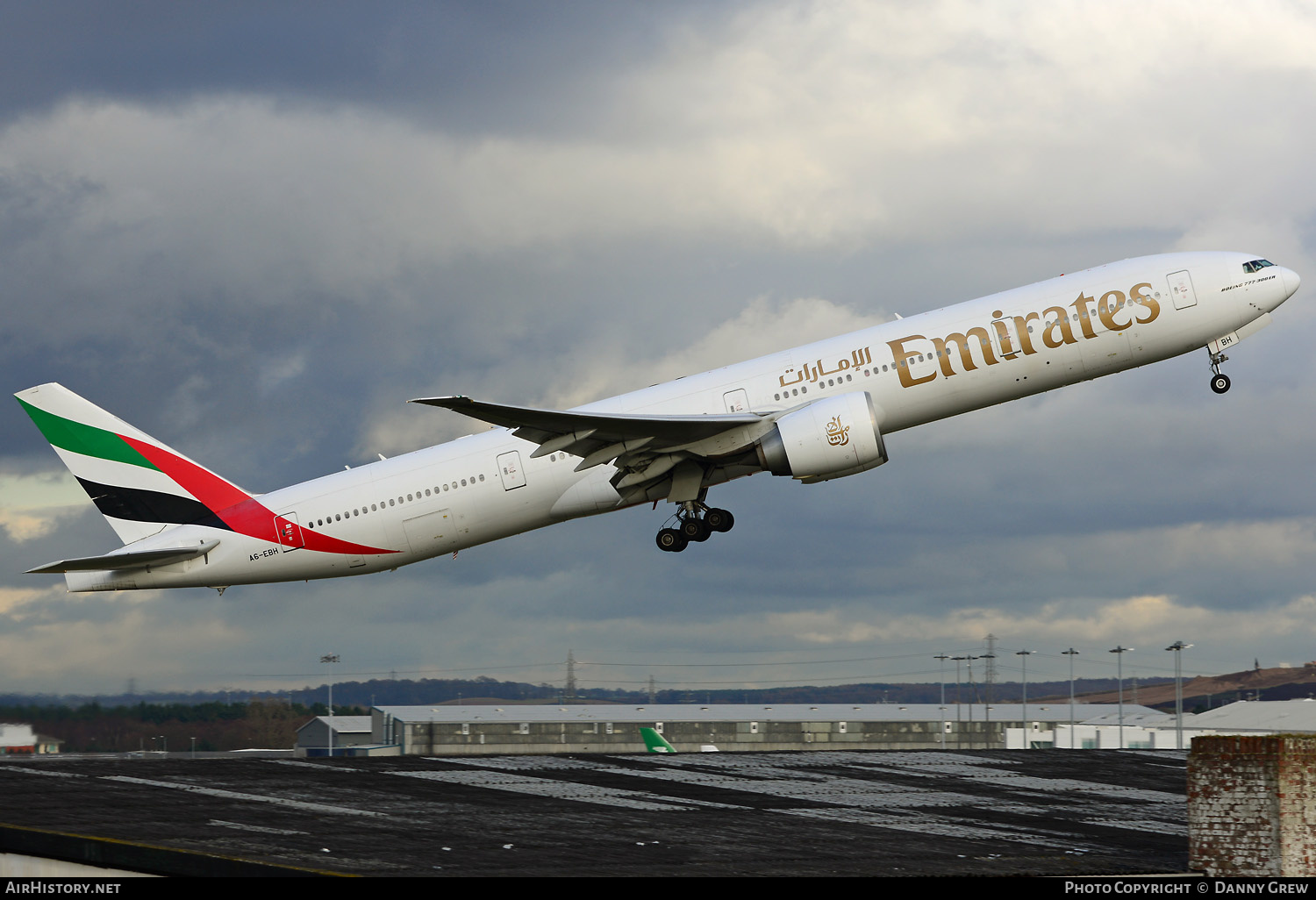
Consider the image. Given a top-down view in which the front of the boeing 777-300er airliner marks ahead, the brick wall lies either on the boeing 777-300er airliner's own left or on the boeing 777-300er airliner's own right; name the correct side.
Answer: on the boeing 777-300er airliner's own right

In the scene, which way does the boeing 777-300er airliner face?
to the viewer's right
